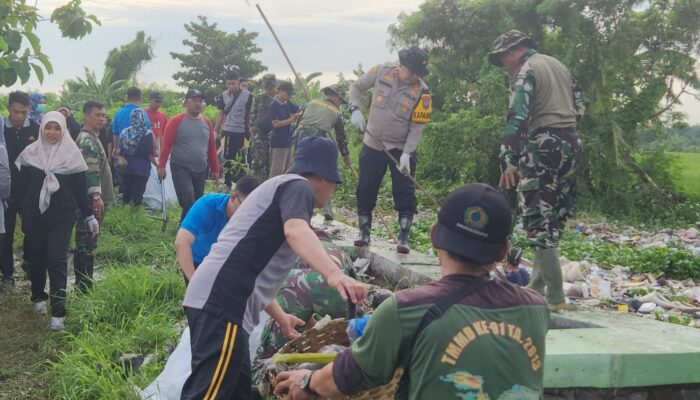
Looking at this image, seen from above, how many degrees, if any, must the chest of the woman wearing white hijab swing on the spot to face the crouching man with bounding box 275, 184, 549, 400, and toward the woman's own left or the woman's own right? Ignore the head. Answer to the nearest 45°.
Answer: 0° — they already face them

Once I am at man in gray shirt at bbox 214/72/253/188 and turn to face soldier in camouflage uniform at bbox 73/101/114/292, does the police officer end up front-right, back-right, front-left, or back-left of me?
front-left

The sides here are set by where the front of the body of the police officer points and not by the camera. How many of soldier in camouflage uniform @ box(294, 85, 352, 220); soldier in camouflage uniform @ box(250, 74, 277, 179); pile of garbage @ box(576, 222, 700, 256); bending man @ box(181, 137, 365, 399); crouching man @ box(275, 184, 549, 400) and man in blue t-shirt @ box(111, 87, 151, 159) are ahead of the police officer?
2

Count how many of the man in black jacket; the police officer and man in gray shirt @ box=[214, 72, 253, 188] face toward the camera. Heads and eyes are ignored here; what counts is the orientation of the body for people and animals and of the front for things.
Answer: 3

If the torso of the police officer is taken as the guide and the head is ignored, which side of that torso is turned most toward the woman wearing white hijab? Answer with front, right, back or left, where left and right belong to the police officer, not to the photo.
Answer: right

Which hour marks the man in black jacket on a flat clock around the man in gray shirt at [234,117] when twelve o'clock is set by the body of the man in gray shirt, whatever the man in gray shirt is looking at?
The man in black jacket is roughly at 1 o'clock from the man in gray shirt.

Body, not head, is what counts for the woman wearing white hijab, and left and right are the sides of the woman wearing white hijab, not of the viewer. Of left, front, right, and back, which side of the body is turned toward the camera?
front

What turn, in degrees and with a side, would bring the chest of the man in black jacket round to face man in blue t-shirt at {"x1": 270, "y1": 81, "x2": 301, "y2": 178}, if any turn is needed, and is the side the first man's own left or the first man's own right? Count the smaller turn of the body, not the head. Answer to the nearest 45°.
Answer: approximately 135° to the first man's own left

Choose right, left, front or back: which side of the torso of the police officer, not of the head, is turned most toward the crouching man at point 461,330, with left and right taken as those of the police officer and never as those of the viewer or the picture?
front

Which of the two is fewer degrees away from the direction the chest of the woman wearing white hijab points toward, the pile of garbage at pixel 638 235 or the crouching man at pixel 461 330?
the crouching man

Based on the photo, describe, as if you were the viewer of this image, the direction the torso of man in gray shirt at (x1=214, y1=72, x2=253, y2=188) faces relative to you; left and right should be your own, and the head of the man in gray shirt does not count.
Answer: facing the viewer

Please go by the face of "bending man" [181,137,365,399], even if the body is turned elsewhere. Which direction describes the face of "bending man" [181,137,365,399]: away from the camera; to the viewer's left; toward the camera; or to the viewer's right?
to the viewer's right

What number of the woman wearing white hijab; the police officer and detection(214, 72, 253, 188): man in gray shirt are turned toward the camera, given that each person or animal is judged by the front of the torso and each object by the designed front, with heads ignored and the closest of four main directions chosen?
3

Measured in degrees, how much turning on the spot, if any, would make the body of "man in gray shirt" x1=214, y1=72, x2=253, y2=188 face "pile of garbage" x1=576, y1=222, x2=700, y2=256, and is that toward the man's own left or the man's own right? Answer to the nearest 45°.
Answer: approximately 90° to the man's own left

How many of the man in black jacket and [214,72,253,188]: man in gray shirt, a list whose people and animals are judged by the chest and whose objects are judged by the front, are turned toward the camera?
2
